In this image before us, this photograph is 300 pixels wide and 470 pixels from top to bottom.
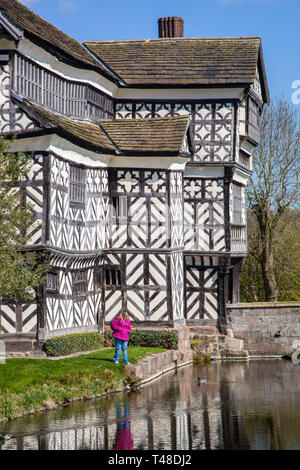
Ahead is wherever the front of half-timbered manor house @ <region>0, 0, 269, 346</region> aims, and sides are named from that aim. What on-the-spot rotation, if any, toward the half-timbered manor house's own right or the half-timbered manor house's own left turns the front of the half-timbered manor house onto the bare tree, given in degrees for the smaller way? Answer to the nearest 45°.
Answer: approximately 45° to the half-timbered manor house's own left

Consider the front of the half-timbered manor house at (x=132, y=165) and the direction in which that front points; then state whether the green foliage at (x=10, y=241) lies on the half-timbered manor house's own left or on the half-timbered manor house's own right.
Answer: on the half-timbered manor house's own right
